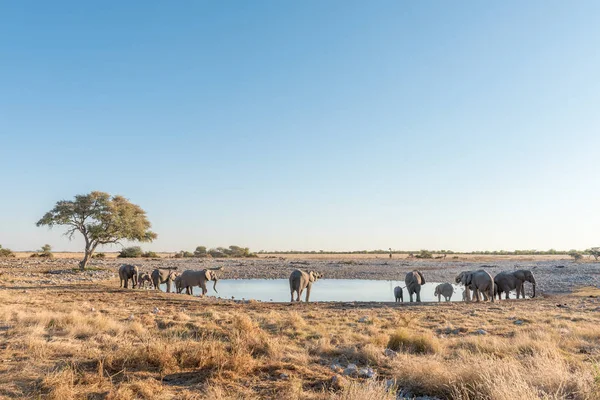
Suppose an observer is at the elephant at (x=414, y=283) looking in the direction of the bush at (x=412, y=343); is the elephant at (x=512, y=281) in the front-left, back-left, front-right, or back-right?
back-left

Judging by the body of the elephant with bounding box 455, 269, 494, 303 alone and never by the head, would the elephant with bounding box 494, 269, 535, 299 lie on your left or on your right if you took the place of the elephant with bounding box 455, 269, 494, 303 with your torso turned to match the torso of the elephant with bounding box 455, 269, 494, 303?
on your right

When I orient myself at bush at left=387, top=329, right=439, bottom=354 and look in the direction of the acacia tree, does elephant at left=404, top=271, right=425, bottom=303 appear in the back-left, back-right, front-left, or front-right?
front-right

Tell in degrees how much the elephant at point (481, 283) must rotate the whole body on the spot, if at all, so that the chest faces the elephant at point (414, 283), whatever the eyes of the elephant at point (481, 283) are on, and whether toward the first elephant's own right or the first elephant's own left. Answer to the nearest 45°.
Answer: approximately 45° to the first elephant's own left

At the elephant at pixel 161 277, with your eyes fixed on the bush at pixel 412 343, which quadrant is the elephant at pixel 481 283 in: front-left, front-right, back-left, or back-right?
front-left

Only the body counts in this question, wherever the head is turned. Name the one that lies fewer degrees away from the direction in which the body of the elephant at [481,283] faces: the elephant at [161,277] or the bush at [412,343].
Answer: the elephant

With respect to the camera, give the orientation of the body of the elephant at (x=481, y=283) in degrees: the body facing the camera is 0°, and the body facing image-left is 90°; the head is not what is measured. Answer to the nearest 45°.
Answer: approximately 135°

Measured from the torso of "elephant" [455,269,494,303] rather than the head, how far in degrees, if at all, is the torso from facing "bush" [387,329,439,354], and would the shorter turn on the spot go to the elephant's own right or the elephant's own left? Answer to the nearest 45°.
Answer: approximately 135° to the elephant's own left

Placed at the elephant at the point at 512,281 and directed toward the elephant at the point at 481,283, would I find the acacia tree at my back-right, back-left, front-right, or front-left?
front-right

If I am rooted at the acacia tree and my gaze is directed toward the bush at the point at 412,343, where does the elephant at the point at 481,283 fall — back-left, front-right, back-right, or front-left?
front-left

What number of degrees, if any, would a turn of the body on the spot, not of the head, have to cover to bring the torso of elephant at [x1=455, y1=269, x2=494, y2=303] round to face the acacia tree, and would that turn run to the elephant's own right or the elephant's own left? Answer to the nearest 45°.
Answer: approximately 45° to the elephant's own left

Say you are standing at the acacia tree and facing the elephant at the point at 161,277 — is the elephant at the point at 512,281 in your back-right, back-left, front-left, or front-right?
front-left

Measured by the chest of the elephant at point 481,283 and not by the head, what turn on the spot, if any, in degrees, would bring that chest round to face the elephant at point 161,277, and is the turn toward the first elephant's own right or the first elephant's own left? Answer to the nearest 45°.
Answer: approximately 45° to the first elephant's own left
